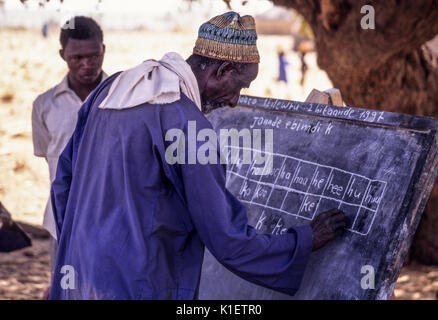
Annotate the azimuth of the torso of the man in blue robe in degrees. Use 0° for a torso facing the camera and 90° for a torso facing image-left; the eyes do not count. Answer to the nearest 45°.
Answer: approximately 225°

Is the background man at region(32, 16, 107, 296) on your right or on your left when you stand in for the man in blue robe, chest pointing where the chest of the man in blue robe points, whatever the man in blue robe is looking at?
on your left

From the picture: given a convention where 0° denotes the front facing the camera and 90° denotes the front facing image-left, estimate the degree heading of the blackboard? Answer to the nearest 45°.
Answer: approximately 45°

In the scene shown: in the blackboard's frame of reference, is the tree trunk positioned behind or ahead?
behind

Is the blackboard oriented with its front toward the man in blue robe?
yes

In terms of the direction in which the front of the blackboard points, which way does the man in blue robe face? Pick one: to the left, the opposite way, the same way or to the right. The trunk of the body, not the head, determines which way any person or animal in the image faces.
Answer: the opposite way

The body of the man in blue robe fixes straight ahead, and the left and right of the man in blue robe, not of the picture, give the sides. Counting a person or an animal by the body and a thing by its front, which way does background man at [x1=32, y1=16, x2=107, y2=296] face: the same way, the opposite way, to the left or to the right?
to the right

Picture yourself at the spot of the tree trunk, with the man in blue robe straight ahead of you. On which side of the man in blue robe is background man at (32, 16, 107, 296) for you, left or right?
right

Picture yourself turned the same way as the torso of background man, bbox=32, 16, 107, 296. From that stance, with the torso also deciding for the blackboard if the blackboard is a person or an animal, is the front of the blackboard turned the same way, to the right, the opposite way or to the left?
to the right
